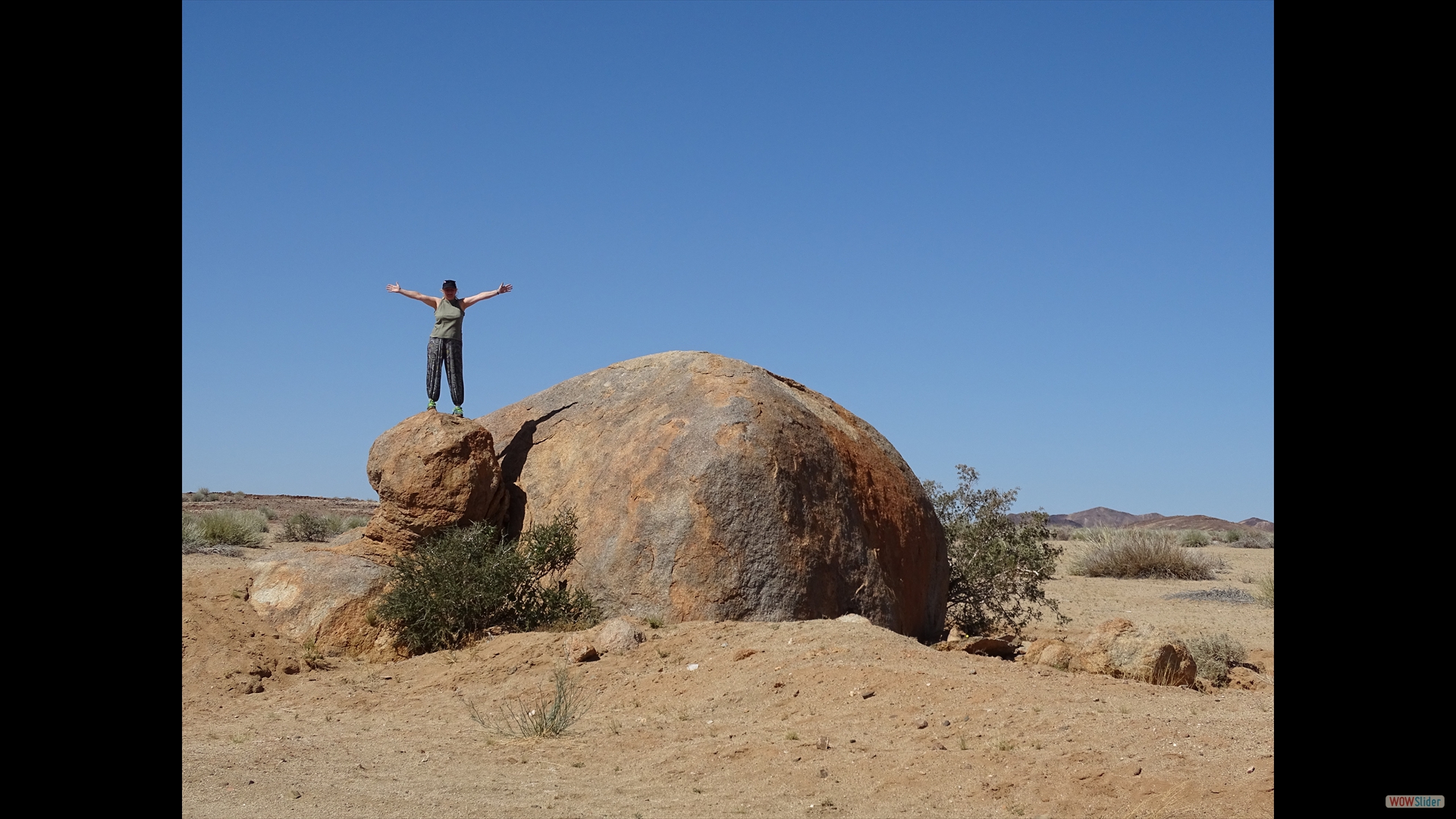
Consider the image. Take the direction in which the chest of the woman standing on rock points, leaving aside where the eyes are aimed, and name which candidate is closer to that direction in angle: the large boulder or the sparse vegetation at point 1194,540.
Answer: the large boulder

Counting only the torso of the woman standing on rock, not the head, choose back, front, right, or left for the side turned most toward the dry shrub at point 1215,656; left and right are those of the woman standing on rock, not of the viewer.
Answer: left

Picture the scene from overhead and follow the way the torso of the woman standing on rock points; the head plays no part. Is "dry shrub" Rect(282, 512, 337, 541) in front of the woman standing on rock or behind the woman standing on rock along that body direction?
behind

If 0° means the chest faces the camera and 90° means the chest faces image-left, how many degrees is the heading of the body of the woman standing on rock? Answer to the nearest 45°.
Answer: approximately 0°
